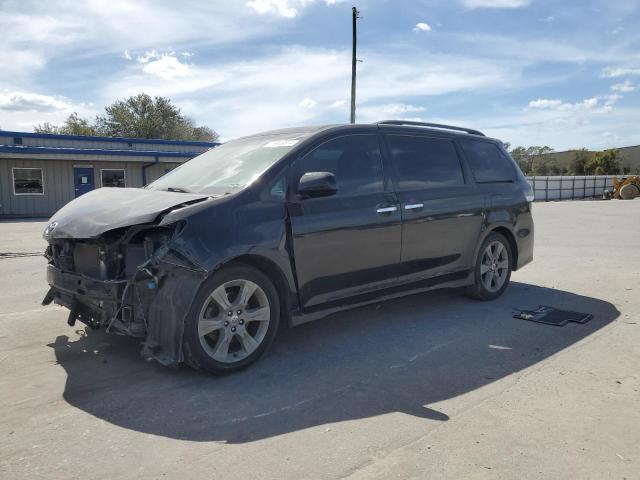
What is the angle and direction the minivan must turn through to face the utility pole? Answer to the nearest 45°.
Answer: approximately 135° to its right

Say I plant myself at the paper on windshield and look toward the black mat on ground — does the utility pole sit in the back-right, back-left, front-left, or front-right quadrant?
front-left

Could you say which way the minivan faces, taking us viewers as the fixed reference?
facing the viewer and to the left of the viewer

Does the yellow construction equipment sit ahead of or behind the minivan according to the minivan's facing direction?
behind

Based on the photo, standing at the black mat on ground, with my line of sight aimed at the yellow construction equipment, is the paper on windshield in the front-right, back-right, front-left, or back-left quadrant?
back-left

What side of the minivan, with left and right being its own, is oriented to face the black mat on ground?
back
